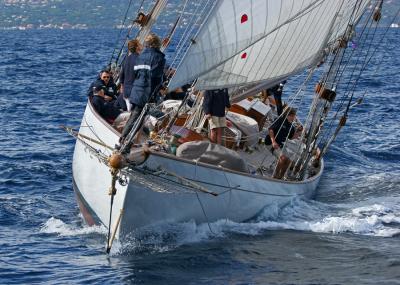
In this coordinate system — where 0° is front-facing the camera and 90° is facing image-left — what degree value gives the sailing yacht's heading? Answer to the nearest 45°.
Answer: approximately 45°

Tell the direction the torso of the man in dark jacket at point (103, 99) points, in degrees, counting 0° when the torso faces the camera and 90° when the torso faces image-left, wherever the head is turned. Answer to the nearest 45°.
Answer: approximately 0°

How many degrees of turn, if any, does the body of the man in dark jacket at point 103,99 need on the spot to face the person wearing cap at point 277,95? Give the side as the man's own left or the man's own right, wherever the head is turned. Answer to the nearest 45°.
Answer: approximately 135° to the man's own left

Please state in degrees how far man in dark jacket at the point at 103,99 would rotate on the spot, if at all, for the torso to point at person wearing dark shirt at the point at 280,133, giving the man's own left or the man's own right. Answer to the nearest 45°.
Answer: approximately 90° to the man's own left
